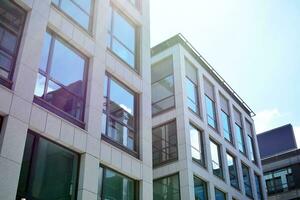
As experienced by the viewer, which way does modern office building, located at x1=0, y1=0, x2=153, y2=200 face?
facing the viewer and to the right of the viewer

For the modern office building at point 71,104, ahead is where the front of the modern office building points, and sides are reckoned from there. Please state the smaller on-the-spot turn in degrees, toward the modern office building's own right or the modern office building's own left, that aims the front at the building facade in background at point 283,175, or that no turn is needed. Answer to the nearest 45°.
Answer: approximately 90° to the modern office building's own left

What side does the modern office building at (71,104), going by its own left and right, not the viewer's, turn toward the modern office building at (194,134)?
left
